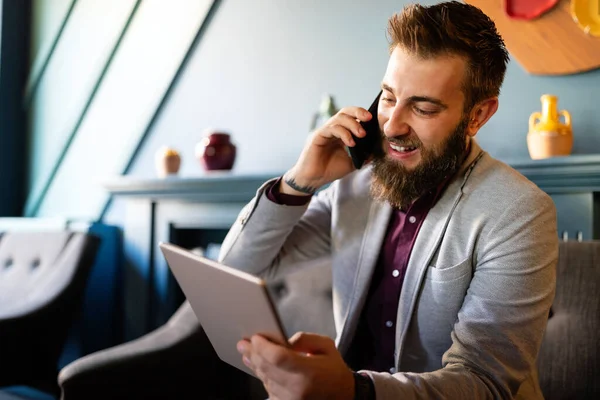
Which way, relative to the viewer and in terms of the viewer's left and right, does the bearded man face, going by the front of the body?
facing the viewer and to the left of the viewer

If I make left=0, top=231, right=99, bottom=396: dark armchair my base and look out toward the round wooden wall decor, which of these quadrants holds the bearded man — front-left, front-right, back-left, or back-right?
front-right

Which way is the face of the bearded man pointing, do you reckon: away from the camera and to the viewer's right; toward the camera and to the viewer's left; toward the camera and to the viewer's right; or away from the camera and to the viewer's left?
toward the camera and to the viewer's left

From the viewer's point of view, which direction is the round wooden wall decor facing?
toward the camera

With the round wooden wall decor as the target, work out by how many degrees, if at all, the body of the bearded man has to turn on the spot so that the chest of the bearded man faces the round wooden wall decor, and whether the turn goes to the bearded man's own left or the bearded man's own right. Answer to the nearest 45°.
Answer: approximately 180°

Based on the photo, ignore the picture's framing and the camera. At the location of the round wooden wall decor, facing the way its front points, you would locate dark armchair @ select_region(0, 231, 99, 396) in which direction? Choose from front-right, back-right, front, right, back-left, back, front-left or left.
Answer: right

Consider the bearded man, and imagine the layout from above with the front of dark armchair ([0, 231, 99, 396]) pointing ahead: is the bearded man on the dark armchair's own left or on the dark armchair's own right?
on the dark armchair's own left

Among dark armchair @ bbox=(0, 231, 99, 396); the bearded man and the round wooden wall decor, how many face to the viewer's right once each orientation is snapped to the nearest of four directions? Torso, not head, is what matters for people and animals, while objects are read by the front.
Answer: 0

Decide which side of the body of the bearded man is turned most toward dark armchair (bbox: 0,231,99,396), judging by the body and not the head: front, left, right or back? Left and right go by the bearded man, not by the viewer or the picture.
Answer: right

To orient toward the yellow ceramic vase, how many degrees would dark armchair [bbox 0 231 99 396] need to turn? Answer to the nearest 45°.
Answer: approximately 90° to its left

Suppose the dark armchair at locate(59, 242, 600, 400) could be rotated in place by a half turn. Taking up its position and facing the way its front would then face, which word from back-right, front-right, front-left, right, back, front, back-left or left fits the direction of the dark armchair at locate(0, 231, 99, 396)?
left

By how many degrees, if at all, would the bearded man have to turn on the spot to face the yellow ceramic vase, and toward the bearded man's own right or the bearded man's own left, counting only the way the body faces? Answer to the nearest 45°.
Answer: approximately 180°
